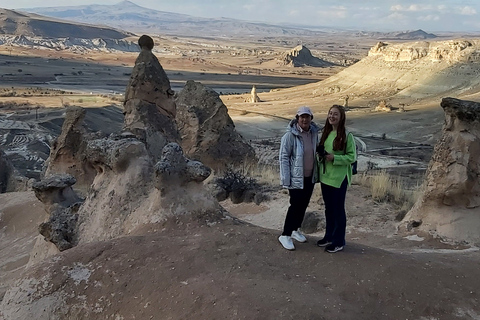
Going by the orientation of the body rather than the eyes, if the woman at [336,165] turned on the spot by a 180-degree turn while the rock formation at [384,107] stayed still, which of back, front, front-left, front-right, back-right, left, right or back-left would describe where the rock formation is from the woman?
front-left

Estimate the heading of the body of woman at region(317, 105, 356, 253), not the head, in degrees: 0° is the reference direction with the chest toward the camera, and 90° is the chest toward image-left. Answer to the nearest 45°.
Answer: approximately 45°

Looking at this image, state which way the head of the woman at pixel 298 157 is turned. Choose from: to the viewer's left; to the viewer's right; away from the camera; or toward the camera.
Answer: toward the camera

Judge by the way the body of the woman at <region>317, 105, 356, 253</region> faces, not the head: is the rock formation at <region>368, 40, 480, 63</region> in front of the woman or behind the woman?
behind

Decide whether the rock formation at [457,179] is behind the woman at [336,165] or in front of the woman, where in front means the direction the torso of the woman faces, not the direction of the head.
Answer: behind

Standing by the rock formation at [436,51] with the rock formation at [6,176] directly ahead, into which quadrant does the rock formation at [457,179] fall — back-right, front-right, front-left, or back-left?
front-left

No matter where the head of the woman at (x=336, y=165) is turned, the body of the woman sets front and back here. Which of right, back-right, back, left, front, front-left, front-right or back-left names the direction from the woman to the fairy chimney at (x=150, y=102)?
right

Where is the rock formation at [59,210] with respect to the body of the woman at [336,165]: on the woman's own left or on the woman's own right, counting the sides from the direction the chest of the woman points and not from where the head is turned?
on the woman's own right

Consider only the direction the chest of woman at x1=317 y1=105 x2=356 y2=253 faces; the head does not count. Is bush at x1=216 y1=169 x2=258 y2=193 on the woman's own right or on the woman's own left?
on the woman's own right

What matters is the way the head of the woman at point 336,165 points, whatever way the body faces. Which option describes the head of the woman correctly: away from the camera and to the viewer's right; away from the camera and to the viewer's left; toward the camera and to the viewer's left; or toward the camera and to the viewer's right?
toward the camera and to the viewer's left

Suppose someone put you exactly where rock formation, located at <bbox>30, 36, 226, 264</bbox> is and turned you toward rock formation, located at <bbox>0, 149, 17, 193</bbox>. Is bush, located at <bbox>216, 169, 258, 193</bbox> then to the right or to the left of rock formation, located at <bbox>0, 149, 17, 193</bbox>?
right

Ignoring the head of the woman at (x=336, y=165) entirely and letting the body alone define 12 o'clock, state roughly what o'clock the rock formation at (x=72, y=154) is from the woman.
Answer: The rock formation is roughly at 3 o'clock from the woman.

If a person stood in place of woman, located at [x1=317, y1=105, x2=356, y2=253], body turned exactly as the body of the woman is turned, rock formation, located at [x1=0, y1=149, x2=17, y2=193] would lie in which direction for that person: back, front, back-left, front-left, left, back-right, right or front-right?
right
